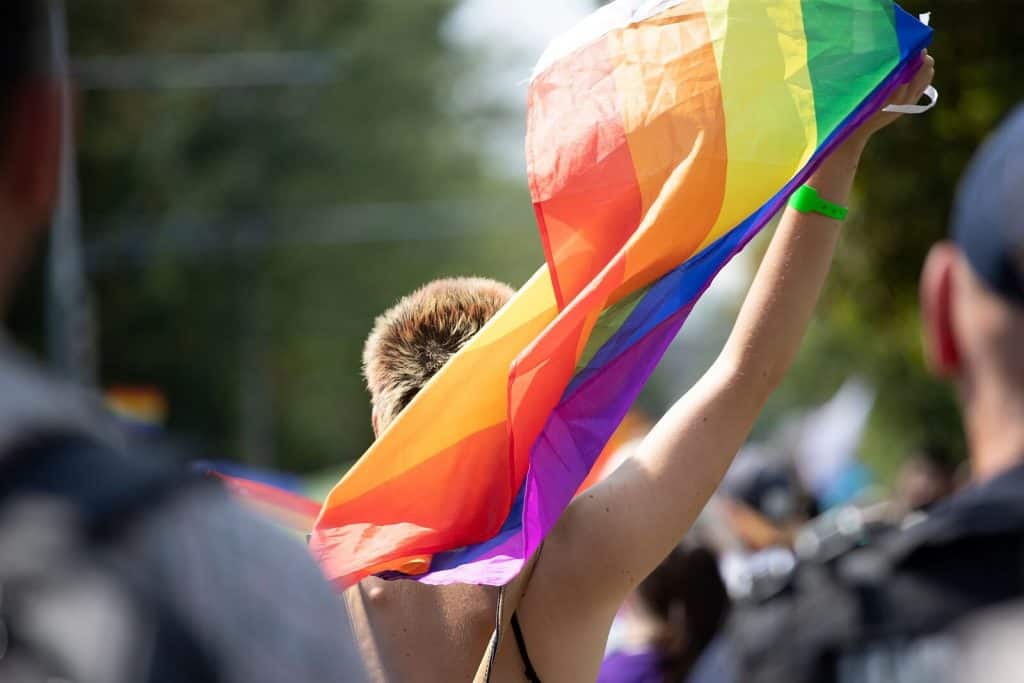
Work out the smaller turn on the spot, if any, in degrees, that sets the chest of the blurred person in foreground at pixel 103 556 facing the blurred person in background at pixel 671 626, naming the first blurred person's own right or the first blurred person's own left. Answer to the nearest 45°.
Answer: approximately 45° to the first blurred person's own right

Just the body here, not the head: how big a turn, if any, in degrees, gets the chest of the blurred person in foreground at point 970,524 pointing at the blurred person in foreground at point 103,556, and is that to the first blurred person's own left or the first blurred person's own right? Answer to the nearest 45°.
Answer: approximately 135° to the first blurred person's own left

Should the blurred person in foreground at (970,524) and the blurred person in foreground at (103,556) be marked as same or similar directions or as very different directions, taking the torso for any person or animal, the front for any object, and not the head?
same or similar directions

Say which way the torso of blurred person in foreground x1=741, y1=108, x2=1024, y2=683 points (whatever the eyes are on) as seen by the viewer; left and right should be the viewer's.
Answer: facing away from the viewer

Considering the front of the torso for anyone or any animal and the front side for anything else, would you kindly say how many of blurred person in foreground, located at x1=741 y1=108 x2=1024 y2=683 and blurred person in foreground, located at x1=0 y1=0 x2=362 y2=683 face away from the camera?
2

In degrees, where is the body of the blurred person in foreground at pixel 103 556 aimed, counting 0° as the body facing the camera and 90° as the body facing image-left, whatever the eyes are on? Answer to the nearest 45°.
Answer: approximately 180°

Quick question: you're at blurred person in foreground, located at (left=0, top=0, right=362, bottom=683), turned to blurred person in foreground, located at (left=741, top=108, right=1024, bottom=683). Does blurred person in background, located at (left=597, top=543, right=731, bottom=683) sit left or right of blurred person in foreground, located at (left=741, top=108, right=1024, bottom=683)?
left

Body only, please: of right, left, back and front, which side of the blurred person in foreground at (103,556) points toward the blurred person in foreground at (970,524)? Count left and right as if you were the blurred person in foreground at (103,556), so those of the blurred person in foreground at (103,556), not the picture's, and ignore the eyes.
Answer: right
